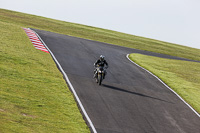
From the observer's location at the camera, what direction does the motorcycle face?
facing the viewer
